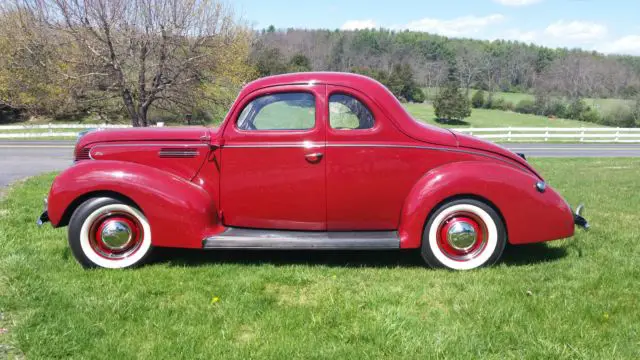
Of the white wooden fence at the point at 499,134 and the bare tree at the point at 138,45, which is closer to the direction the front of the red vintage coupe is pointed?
the bare tree

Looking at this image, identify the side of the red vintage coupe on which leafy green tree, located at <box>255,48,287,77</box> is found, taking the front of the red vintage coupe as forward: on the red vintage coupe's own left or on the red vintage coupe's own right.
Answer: on the red vintage coupe's own right

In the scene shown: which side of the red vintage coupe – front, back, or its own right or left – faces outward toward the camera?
left

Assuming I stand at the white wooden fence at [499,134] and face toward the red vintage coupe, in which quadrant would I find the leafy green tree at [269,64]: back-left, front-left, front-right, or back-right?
back-right
